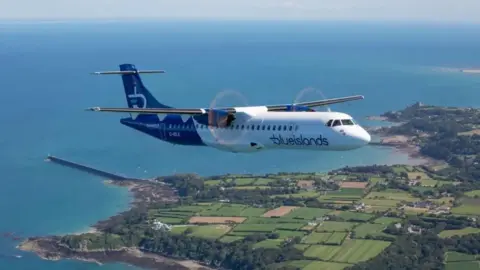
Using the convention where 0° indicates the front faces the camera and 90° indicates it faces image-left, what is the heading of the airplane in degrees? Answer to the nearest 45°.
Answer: approximately 315°
